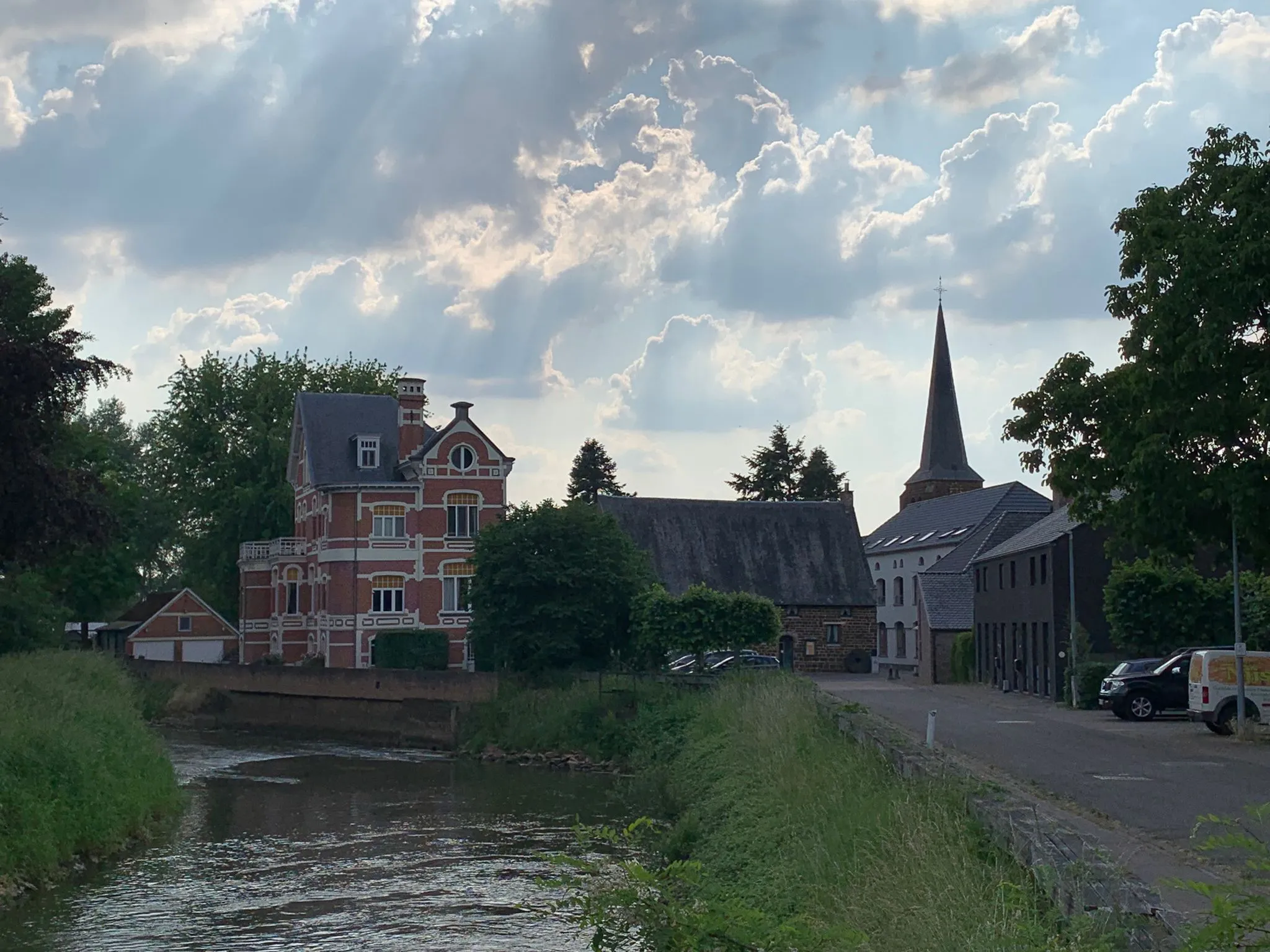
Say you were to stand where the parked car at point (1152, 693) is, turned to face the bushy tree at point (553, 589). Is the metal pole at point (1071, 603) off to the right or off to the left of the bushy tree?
right

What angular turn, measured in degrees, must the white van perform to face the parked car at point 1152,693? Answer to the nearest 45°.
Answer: approximately 45° to its left

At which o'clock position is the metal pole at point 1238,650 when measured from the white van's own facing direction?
The metal pole is roughly at 4 o'clock from the white van.

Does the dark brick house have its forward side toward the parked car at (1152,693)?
no

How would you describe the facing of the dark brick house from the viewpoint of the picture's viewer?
facing the viewer and to the left of the viewer
